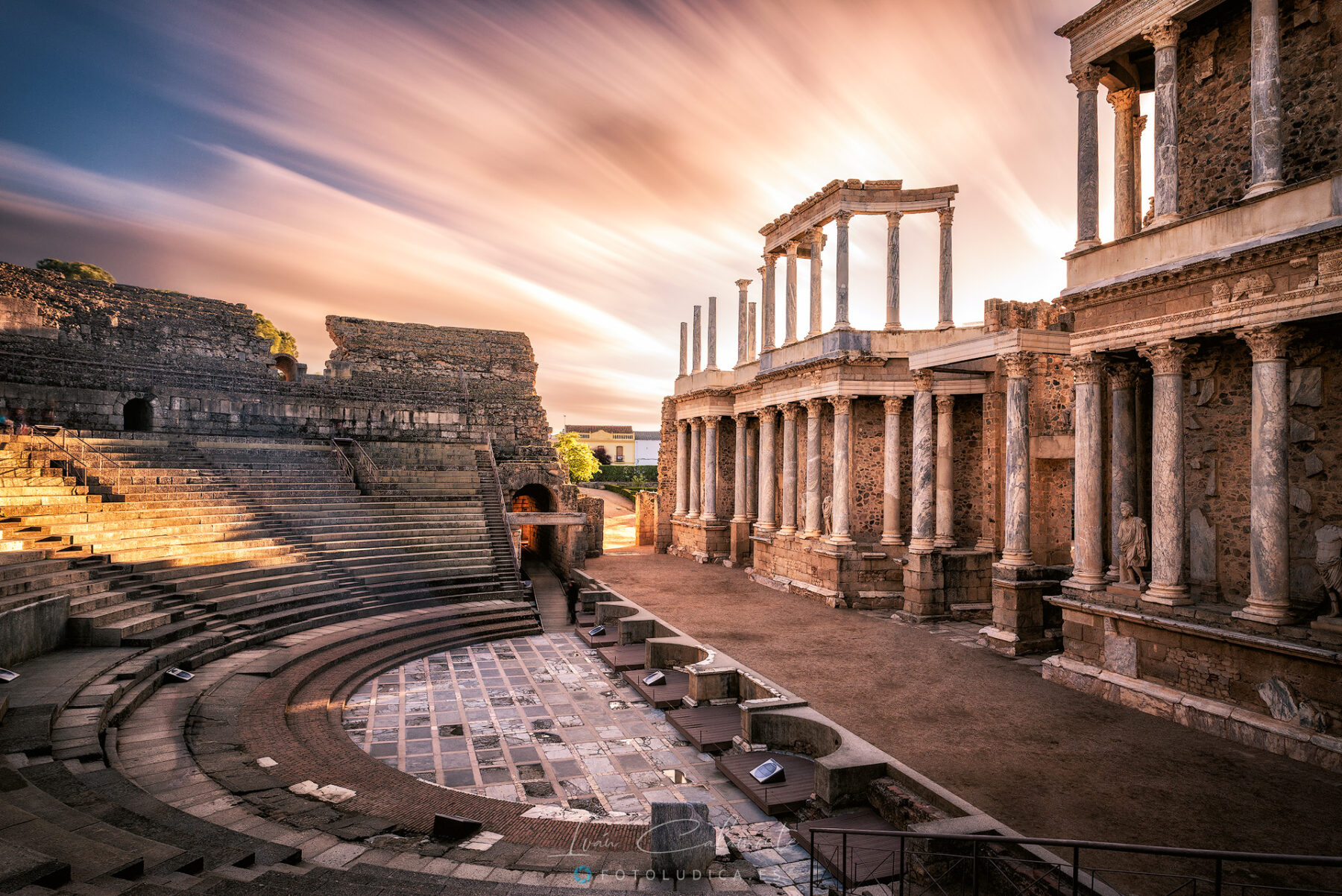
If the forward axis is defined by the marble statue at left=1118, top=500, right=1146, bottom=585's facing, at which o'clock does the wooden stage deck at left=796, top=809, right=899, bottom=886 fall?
The wooden stage deck is roughly at 11 o'clock from the marble statue.

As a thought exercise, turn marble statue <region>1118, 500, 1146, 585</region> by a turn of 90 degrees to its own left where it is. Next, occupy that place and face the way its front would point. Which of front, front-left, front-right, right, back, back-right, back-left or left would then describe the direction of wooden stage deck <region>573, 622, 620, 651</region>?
back-right

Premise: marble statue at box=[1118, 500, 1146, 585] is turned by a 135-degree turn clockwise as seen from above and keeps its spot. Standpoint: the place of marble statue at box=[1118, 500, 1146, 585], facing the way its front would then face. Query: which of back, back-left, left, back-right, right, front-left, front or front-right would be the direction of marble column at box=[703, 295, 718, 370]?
front-left

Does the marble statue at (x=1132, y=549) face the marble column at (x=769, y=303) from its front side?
no

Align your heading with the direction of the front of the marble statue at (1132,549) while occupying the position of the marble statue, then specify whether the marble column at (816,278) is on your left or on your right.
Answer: on your right

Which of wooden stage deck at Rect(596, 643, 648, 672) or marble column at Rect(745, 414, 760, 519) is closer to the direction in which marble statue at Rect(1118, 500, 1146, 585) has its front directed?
the wooden stage deck

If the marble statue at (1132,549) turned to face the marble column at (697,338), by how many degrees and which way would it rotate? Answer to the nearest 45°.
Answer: approximately 90° to its right

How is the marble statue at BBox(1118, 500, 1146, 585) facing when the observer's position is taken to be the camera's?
facing the viewer and to the left of the viewer

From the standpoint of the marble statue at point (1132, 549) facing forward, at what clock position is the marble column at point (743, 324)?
The marble column is roughly at 3 o'clock from the marble statue.

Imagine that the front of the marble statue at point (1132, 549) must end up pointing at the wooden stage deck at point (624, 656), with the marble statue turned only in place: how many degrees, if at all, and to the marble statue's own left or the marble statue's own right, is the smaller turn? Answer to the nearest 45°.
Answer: approximately 45° to the marble statue's own right

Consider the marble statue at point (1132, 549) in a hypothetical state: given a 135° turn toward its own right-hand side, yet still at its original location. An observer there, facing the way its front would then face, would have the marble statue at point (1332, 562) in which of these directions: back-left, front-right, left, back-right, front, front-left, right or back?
back-right

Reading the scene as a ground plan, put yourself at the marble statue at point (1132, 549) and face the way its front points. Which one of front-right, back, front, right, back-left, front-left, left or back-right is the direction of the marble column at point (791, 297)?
right

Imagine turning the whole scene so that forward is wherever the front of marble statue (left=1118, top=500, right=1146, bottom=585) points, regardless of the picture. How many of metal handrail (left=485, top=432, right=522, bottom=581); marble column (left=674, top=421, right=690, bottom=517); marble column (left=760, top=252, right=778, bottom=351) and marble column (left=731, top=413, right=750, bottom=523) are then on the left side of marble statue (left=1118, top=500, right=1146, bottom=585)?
0

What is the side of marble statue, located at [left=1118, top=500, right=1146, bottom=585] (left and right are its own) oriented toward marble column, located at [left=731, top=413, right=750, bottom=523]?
right
